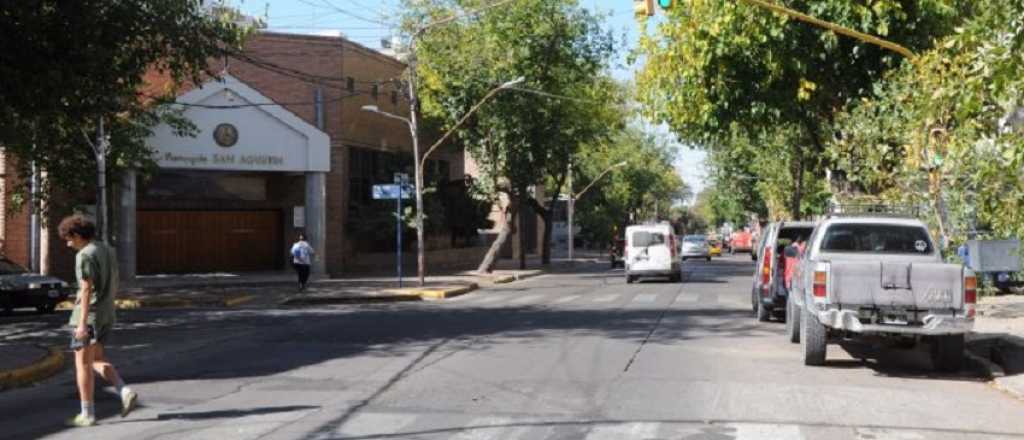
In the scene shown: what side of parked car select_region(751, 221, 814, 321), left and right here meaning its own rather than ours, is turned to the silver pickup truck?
back

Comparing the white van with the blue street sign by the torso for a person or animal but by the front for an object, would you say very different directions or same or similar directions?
very different directions

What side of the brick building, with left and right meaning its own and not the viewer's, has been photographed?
front

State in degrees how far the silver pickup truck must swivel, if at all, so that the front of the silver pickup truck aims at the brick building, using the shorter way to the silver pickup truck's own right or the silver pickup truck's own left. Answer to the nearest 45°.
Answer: approximately 45° to the silver pickup truck's own left

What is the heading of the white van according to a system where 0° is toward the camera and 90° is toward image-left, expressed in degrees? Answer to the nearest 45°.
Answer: approximately 180°

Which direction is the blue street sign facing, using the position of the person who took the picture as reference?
facing the viewer

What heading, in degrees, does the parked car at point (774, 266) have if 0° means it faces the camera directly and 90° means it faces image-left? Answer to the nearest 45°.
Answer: approximately 180°

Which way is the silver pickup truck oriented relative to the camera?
away from the camera

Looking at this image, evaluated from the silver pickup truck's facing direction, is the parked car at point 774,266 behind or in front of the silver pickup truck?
in front
